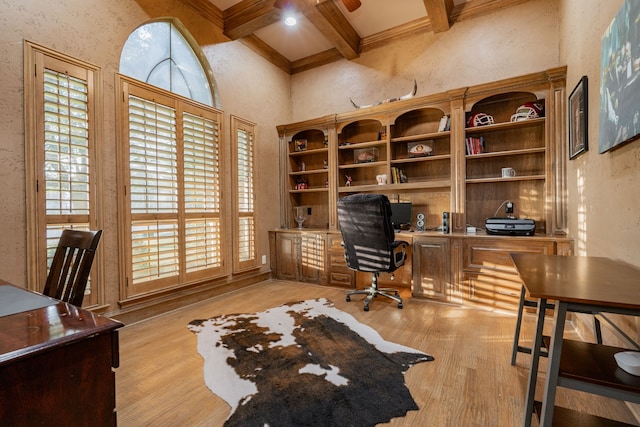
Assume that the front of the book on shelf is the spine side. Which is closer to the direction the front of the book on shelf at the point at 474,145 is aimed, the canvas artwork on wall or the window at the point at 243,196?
the canvas artwork on wall

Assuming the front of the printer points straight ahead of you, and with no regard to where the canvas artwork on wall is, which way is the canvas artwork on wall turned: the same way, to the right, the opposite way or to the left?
to the right

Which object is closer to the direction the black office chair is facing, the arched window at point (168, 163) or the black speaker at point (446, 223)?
the black speaker

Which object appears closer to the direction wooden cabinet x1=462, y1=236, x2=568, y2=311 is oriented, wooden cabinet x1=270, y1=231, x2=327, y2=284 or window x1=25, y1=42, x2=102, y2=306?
the window

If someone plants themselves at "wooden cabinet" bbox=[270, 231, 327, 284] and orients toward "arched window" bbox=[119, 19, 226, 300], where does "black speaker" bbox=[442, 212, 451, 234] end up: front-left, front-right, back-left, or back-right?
back-left

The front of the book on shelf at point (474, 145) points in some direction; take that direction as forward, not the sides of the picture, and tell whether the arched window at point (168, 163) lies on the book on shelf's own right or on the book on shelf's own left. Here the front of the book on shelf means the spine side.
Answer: on the book on shelf's own right

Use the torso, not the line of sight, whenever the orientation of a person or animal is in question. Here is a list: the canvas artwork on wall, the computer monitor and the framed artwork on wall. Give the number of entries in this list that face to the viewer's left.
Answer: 2

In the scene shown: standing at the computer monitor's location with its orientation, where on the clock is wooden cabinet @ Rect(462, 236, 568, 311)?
The wooden cabinet is roughly at 10 o'clock from the computer monitor.

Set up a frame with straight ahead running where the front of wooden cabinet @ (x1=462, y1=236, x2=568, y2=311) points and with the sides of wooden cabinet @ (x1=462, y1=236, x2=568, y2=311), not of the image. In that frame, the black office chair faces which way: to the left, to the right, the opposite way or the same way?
the opposite way

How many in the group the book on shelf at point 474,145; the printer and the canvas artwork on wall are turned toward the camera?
2

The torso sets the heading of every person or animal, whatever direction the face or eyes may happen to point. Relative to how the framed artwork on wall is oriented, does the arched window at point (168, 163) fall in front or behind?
in front

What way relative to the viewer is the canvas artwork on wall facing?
to the viewer's left

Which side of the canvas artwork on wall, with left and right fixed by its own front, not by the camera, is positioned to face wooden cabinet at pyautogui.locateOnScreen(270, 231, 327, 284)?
front

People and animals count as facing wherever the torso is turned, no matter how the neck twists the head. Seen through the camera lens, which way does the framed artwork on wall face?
facing to the left of the viewer
